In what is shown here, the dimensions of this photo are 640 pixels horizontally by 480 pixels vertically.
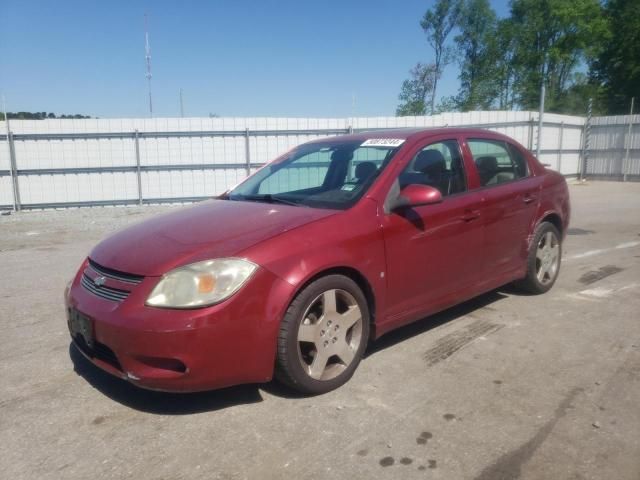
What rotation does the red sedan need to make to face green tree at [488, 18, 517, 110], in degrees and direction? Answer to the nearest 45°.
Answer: approximately 135° to its right

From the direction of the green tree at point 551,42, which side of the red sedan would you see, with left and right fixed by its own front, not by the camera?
back

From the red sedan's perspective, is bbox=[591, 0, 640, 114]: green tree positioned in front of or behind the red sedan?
behind

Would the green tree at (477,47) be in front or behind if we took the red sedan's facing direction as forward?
behind

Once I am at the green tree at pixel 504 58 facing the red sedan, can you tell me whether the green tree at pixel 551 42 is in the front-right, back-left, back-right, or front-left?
back-left

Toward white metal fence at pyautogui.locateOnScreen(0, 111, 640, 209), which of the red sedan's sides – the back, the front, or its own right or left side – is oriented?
right

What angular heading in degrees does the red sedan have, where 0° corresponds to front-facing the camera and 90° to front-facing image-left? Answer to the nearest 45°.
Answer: approximately 45°
